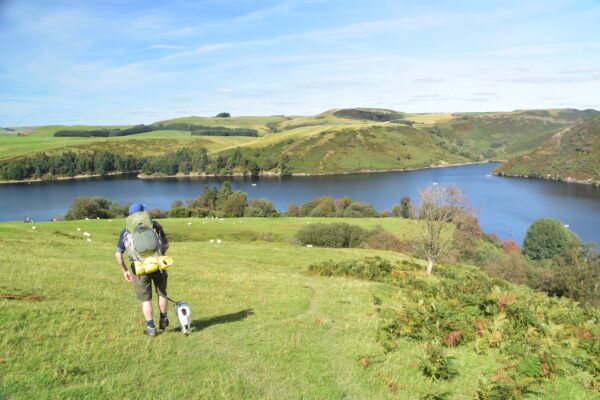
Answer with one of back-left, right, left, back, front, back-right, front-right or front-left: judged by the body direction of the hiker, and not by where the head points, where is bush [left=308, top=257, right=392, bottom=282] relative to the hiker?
front-right

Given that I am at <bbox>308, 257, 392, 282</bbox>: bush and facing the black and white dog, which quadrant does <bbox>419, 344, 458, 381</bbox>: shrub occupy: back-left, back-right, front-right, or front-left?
front-left

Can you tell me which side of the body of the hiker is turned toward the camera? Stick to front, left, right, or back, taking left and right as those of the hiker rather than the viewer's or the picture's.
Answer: back

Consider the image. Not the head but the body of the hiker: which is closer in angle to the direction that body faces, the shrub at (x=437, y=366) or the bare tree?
the bare tree

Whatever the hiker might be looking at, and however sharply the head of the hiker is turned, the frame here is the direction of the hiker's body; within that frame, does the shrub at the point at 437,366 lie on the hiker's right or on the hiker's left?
on the hiker's right

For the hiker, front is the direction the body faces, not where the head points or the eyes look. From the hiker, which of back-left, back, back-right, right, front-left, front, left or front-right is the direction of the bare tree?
front-right

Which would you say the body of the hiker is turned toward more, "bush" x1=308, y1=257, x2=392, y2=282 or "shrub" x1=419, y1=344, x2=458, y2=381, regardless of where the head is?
the bush
